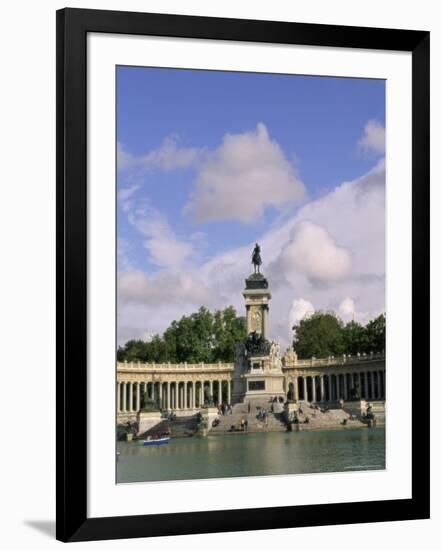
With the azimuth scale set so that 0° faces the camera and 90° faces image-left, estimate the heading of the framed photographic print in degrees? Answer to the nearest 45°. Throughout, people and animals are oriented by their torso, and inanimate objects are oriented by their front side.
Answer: approximately 315°
